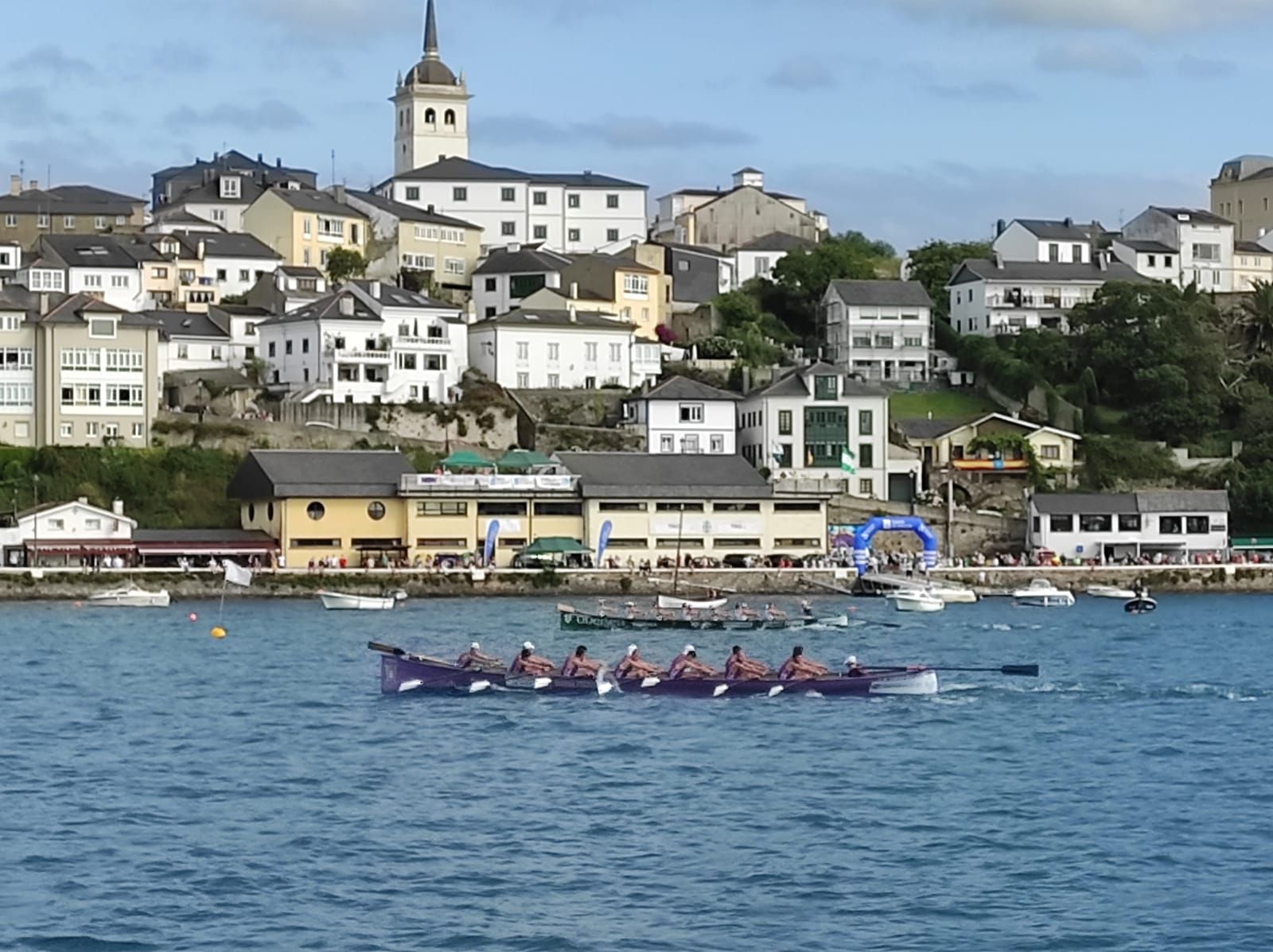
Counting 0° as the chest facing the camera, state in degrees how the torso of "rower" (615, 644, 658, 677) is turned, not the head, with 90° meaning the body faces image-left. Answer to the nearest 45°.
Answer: approximately 270°

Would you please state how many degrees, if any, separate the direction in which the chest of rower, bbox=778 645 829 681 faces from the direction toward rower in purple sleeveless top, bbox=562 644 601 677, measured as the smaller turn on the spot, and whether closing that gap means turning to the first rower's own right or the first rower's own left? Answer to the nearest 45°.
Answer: approximately 180°

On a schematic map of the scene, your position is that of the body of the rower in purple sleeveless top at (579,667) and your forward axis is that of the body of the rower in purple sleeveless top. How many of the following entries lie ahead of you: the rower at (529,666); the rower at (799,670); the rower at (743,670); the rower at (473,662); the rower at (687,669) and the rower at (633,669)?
4

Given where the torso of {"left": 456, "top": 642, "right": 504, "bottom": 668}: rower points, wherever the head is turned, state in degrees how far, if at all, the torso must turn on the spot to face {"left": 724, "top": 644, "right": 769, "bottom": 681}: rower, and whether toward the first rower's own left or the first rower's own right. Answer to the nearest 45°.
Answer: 0° — they already face them

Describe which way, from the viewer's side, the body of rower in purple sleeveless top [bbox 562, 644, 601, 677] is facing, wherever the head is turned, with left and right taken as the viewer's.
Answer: facing to the right of the viewer

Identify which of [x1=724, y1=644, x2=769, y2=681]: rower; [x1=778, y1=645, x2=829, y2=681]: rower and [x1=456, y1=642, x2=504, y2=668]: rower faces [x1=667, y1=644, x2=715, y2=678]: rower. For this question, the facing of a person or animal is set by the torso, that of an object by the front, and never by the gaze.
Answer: [x1=456, y1=642, x2=504, y2=668]: rower

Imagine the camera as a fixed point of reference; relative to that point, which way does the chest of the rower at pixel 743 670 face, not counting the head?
to the viewer's right

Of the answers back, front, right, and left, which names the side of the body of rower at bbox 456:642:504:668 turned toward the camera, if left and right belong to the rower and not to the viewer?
right

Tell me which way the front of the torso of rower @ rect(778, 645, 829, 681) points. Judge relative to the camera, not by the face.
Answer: to the viewer's right

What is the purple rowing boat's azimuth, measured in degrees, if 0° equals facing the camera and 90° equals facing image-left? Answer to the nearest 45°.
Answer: approximately 90°

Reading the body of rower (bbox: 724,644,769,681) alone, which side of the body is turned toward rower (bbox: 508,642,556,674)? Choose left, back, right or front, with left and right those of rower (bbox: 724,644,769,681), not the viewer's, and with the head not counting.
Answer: back
